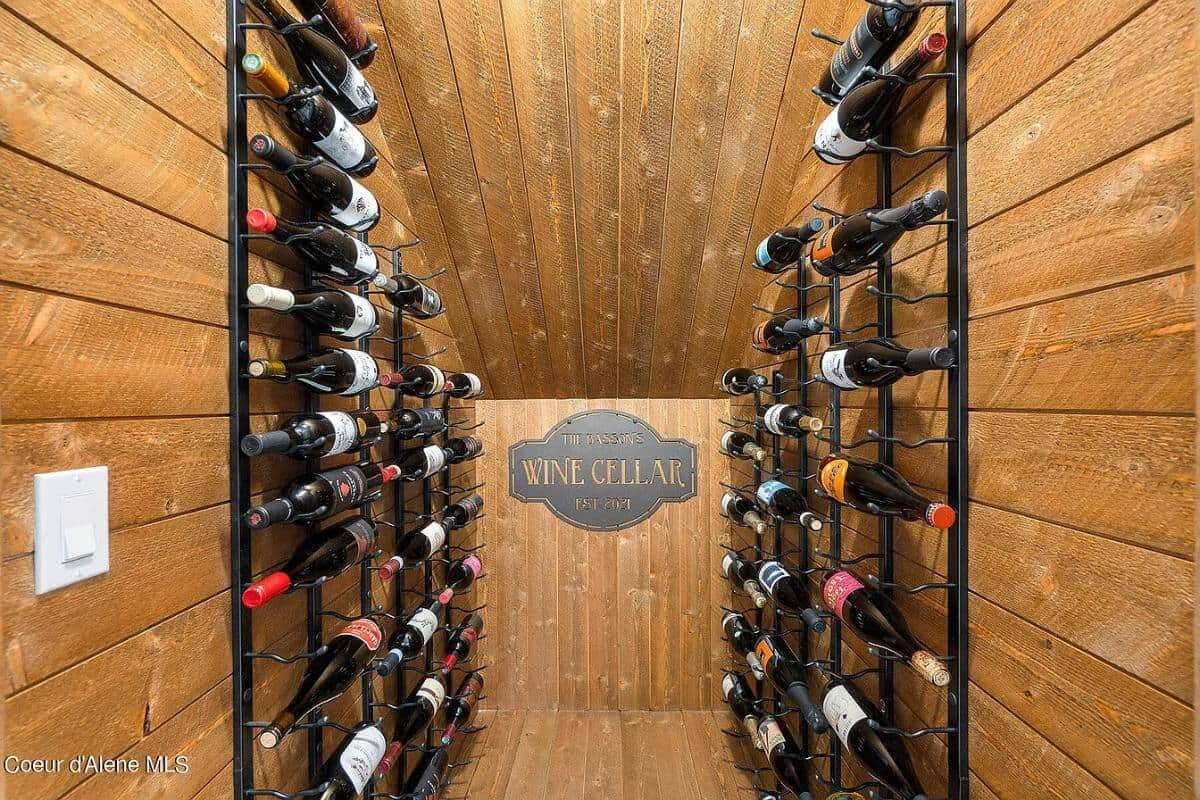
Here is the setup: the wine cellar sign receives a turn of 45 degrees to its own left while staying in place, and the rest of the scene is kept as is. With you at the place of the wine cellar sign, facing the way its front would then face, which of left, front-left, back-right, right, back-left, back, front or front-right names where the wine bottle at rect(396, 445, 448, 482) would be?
right

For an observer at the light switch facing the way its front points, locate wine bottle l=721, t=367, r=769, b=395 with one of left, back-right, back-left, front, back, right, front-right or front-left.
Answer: front-left

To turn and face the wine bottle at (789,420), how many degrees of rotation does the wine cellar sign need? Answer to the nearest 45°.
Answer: approximately 45° to its left

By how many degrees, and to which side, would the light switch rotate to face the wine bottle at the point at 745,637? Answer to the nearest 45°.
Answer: approximately 45° to its left

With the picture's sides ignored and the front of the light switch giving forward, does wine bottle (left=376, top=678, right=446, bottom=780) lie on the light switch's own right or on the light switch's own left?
on the light switch's own left

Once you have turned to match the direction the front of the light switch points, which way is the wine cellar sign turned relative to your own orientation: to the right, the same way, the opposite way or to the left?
to the right

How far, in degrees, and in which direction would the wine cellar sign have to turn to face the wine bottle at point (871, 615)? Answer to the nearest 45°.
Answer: approximately 45° to its left

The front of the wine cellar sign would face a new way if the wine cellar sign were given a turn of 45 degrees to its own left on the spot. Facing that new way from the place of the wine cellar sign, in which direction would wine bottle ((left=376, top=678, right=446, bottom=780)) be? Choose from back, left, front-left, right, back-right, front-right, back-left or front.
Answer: right

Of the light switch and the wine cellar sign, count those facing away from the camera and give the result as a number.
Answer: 0

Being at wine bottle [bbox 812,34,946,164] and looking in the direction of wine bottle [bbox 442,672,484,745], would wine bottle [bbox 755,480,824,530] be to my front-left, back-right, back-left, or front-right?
front-right

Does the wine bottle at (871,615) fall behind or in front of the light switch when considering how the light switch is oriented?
in front

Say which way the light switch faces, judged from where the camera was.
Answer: facing the viewer and to the right of the viewer

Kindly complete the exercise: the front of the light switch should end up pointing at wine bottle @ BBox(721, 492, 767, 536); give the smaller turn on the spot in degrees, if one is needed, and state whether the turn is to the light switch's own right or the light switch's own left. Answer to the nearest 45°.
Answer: approximately 45° to the light switch's own left

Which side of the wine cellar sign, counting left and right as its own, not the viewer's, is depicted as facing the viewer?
front
